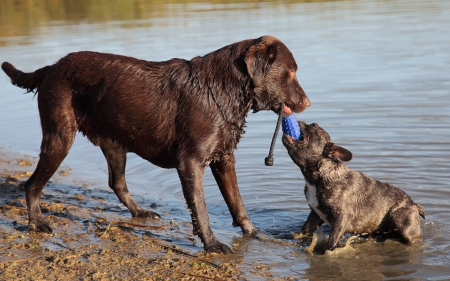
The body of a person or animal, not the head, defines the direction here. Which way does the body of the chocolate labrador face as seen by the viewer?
to the viewer's right

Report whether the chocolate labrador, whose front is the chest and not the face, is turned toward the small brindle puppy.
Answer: yes
